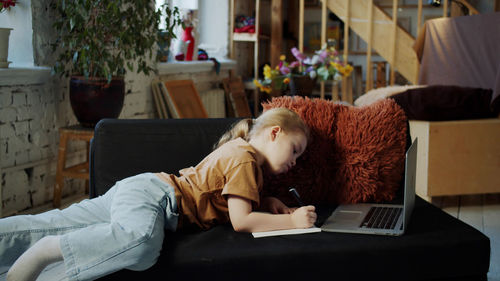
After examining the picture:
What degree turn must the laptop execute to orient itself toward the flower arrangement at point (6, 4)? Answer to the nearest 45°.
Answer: approximately 45° to its right

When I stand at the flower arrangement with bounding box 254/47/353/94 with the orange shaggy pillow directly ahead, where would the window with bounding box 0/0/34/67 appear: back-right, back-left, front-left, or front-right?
front-right

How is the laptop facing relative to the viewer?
to the viewer's left

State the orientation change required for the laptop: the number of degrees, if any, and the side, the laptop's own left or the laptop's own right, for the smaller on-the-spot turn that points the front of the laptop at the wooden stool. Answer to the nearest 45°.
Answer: approximately 45° to the laptop's own right

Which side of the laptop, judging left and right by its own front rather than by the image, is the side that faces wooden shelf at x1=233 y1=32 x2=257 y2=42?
right

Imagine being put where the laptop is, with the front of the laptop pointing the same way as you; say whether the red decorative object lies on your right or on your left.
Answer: on your right

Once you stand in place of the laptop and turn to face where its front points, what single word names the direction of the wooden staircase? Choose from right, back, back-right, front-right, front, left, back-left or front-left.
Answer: right

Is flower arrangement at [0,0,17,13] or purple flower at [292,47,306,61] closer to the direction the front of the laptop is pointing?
the flower arrangement

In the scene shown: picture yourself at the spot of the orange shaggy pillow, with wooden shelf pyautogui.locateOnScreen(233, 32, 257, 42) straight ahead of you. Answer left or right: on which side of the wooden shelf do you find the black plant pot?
left
